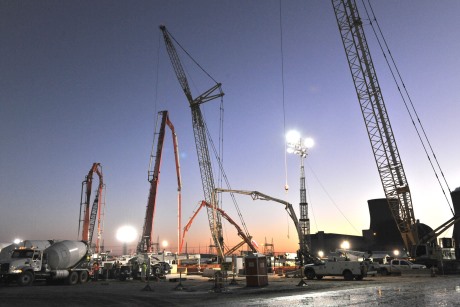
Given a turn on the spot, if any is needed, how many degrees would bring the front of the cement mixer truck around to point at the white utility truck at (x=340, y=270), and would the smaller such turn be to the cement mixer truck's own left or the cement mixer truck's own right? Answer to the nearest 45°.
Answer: approximately 135° to the cement mixer truck's own left

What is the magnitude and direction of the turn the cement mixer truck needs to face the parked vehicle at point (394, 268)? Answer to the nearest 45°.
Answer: approximately 135° to its left

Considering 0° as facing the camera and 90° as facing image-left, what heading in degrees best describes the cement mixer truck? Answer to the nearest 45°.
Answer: approximately 45°

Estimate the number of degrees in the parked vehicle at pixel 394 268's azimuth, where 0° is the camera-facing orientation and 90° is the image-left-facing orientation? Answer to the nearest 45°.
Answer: approximately 270°
